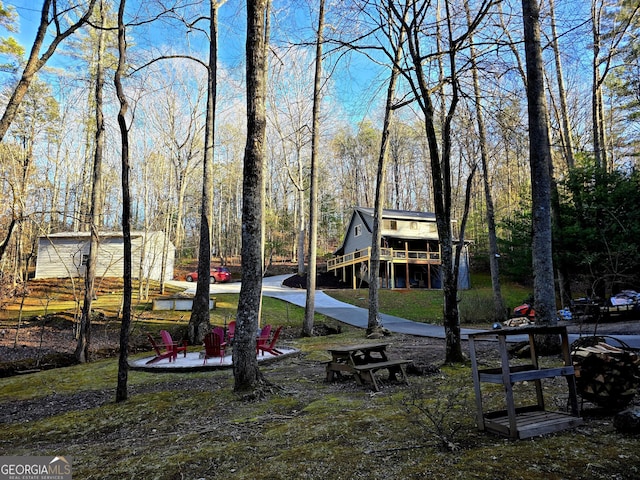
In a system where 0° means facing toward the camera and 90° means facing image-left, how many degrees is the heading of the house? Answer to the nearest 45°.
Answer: approximately 0°

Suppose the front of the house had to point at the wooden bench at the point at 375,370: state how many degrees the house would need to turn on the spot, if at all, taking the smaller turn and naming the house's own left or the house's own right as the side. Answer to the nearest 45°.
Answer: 0° — it already faces it

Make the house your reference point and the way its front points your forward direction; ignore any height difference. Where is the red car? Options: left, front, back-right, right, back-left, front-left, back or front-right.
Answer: right

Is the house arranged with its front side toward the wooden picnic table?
yes

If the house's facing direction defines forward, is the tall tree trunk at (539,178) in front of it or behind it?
in front

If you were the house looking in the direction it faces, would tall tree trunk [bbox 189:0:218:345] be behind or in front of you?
in front

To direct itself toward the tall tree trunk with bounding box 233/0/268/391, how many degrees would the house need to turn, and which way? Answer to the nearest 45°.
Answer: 0° — it already faces it

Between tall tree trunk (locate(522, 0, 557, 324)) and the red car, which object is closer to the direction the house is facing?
the tall tree trunk

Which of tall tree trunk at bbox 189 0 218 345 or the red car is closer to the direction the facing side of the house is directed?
the tall tree trunk
